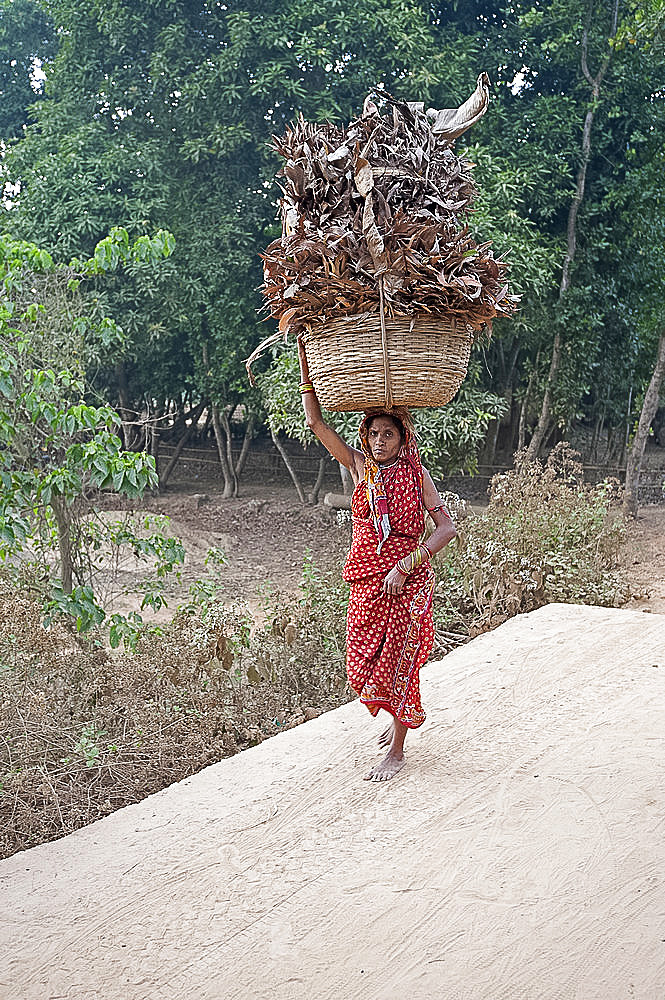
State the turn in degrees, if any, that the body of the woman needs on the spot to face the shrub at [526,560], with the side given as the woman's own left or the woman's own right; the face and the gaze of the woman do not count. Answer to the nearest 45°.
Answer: approximately 180°

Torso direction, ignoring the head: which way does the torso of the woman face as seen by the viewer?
toward the camera

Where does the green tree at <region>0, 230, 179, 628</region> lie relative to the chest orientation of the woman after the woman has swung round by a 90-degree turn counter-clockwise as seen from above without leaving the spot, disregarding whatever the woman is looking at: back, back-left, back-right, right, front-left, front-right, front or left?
back-left
